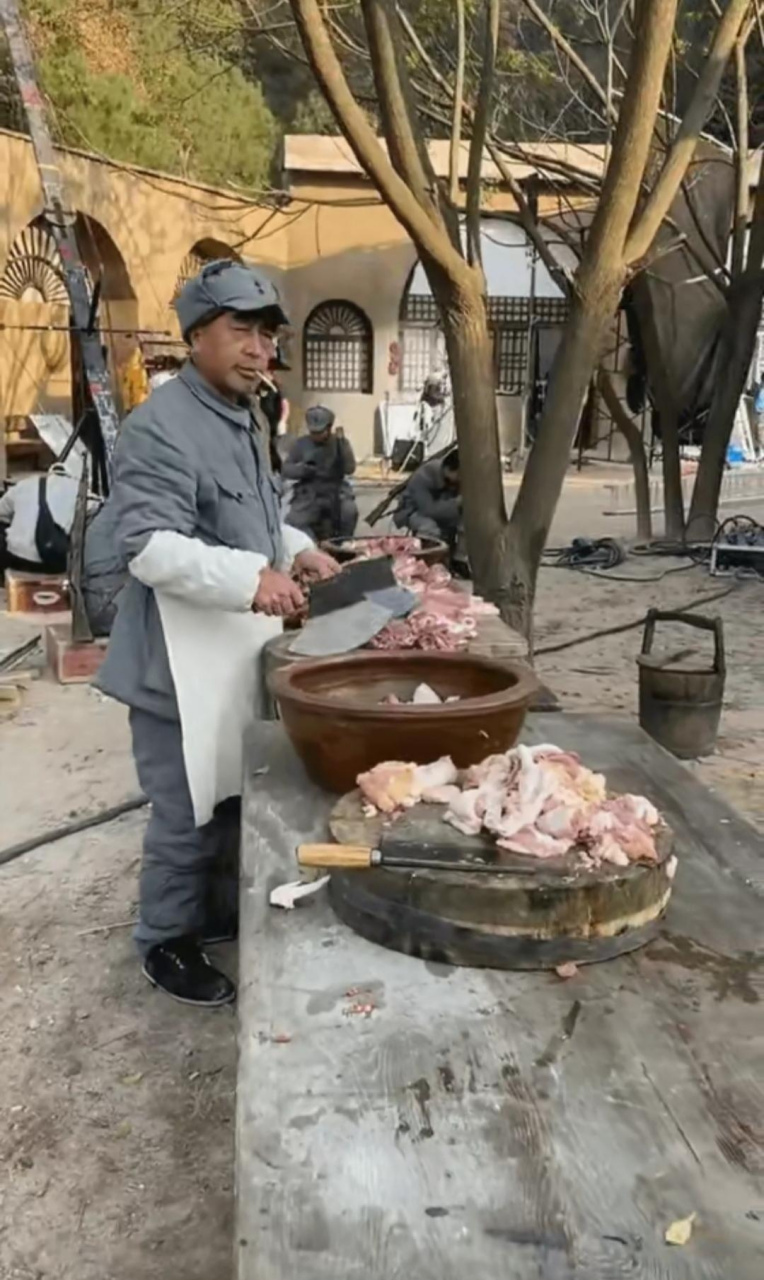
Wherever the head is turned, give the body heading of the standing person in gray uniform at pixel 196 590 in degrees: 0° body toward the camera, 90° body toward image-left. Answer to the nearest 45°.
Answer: approximately 315°

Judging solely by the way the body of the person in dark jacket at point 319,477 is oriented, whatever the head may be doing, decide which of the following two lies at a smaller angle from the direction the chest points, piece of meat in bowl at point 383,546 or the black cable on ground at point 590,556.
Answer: the piece of meat in bowl

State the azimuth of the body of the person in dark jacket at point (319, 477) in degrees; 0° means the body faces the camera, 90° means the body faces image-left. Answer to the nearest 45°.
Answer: approximately 0°

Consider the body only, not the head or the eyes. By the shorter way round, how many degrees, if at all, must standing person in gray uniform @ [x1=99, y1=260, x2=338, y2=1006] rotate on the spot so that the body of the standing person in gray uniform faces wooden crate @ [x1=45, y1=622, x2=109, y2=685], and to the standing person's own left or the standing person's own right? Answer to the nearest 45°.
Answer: approximately 135° to the standing person's own left

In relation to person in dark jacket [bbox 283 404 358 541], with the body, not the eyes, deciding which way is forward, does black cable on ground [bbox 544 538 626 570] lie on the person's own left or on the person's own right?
on the person's own left
